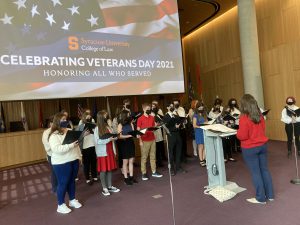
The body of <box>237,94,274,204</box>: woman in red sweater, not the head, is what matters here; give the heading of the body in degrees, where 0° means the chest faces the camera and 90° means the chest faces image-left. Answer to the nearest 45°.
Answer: approximately 135°

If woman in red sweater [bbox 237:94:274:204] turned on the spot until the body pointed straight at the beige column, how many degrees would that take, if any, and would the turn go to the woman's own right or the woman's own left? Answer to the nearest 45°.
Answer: approximately 45° to the woman's own right
